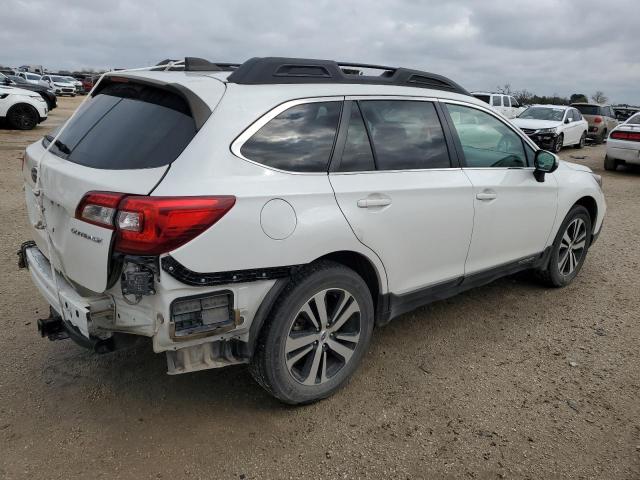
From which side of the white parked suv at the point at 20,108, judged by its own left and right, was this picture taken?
right

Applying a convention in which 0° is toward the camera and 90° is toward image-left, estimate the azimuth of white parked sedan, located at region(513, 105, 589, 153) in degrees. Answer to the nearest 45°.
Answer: approximately 45°

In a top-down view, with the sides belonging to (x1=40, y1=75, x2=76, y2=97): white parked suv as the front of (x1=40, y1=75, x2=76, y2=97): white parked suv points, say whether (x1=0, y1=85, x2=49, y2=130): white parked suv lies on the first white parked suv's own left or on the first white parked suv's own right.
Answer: on the first white parked suv's own right

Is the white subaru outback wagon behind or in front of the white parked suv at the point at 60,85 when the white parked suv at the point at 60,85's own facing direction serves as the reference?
in front

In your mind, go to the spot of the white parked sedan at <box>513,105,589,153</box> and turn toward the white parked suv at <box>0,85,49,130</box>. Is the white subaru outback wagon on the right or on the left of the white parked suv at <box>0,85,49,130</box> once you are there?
left

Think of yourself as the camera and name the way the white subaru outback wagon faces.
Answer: facing away from the viewer and to the right of the viewer

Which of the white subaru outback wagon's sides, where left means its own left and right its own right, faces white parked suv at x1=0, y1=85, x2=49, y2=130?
left

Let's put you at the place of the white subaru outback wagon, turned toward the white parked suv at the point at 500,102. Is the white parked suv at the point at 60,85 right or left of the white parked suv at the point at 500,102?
left
